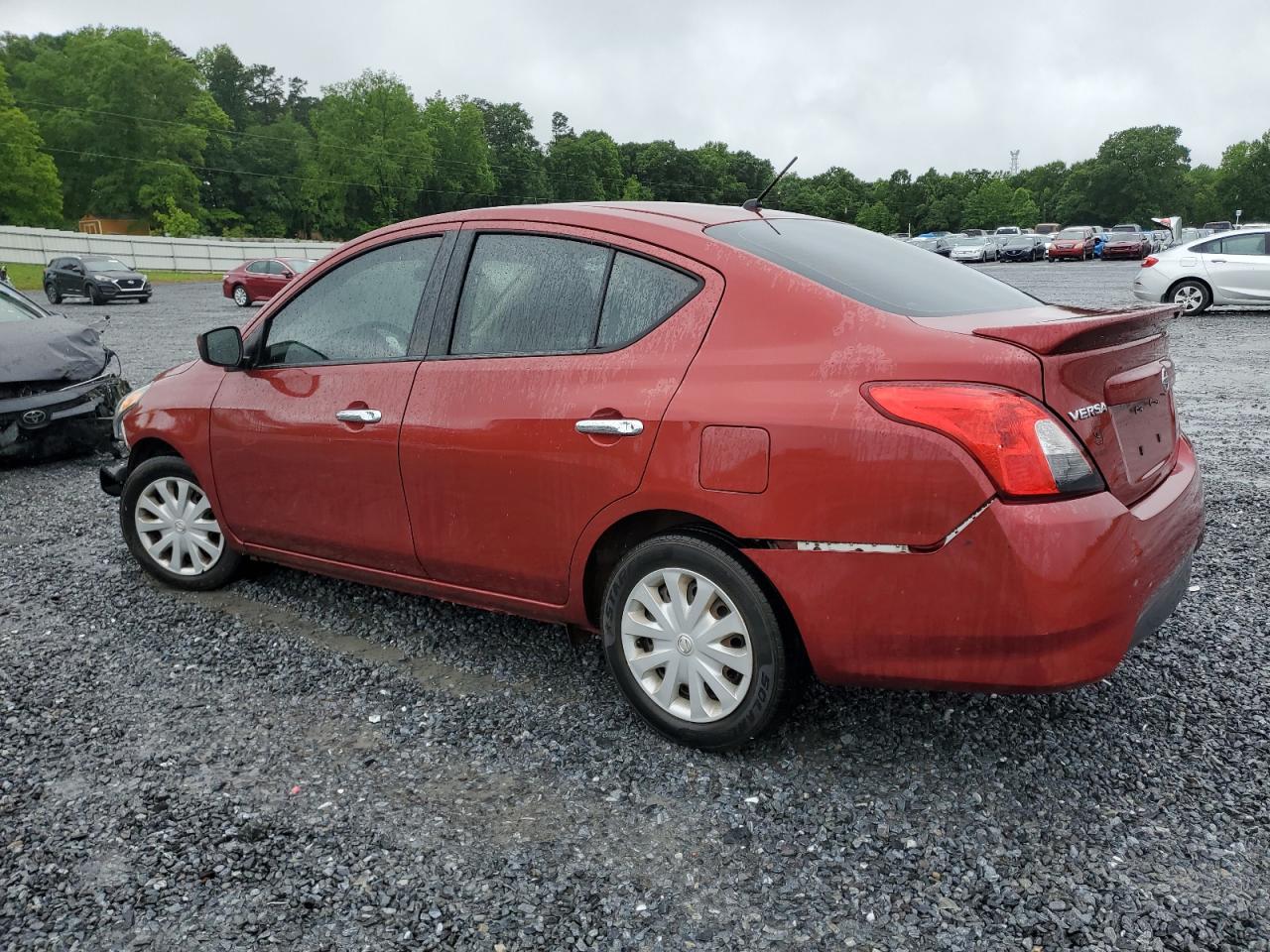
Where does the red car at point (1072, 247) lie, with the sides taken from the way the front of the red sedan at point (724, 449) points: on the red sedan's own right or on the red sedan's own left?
on the red sedan's own right

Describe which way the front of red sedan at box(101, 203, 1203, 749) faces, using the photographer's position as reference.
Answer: facing away from the viewer and to the left of the viewer
